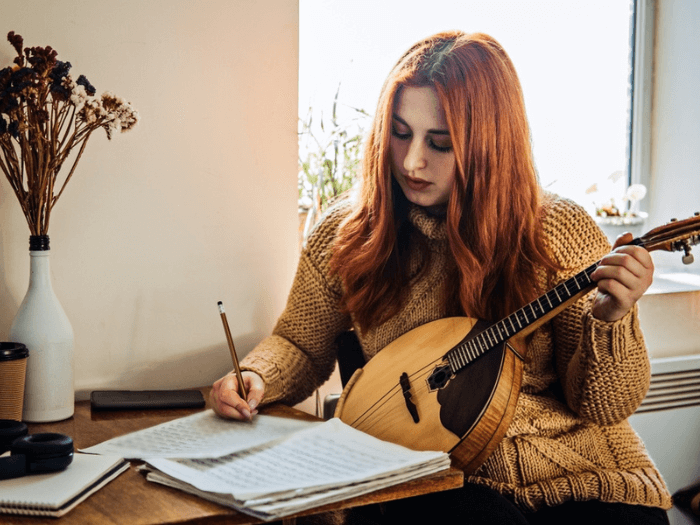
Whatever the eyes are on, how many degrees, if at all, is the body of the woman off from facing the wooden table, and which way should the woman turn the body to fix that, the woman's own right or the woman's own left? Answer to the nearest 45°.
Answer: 0° — they already face it

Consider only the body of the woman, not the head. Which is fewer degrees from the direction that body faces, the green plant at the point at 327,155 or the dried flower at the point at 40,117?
the dried flower

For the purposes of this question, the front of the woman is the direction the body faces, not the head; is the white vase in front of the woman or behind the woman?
in front

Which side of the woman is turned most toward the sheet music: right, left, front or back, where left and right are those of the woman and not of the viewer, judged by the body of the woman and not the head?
front

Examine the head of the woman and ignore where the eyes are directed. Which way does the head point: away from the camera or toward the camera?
toward the camera

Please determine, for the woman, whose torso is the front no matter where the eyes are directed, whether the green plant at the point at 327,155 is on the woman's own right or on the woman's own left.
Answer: on the woman's own right
